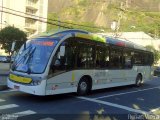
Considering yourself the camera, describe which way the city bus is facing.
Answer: facing the viewer and to the left of the viewer
